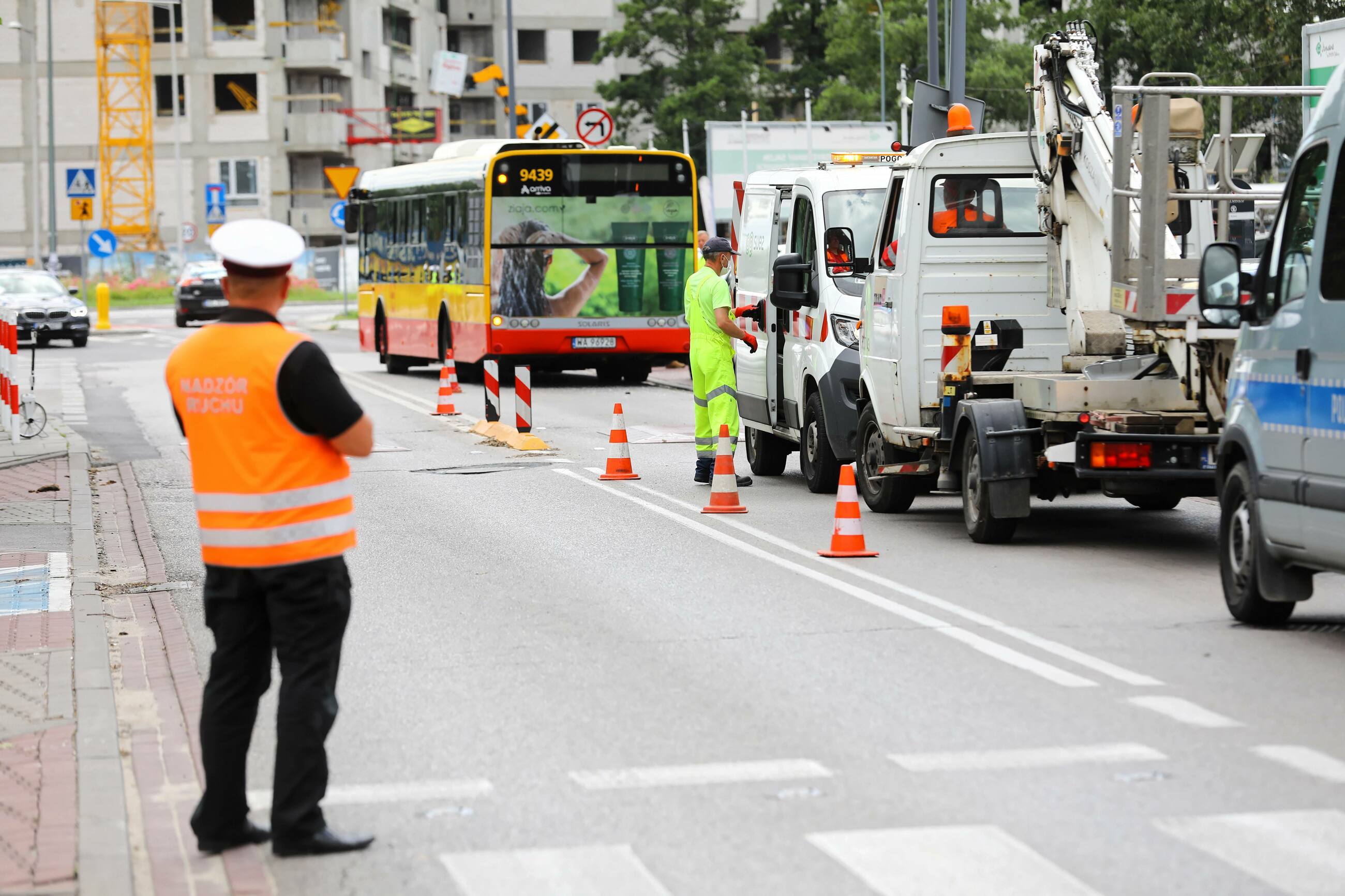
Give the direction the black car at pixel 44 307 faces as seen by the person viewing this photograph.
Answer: facing the viewer and to the right of the viewer

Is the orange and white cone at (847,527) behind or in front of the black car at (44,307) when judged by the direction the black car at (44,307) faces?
in front

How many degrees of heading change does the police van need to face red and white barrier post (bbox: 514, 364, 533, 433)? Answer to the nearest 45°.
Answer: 0° — it already faces it

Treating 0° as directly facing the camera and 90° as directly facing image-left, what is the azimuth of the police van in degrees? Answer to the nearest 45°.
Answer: approximately 135°

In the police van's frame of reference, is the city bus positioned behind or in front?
in front

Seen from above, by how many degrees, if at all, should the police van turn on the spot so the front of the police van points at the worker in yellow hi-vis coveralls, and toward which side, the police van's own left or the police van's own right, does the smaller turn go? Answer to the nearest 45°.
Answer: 0° — it already faces them

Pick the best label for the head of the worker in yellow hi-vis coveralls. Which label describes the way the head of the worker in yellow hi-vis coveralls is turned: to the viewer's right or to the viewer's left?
to the viewer's right

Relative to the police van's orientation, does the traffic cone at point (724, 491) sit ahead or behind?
ahead

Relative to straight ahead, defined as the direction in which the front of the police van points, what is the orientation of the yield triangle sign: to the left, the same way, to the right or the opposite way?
the opposite way
